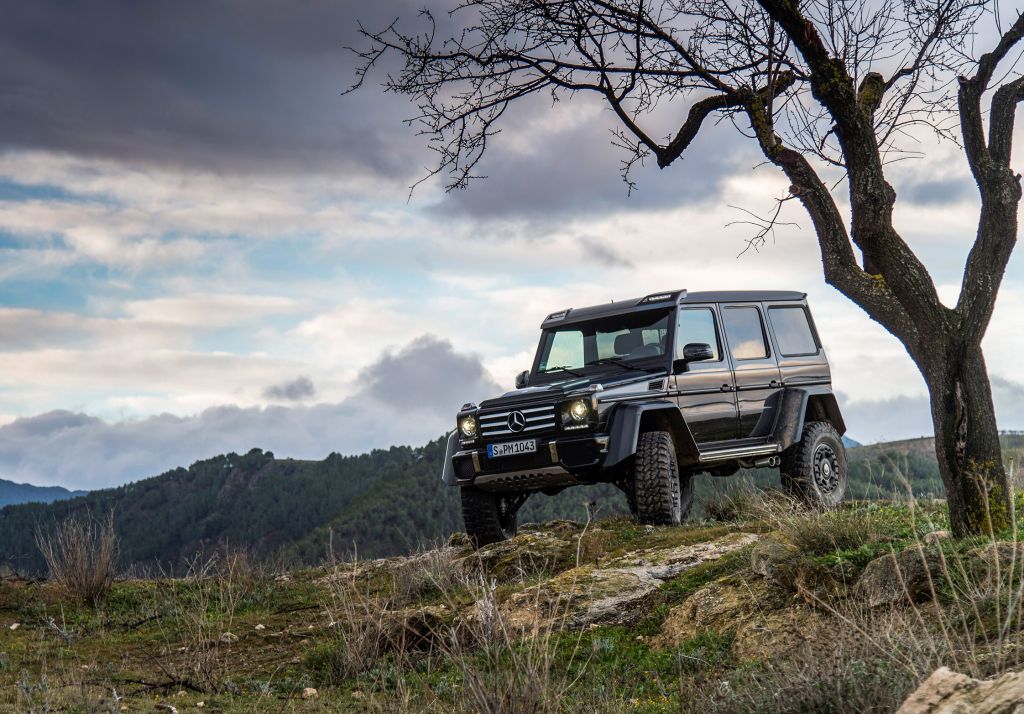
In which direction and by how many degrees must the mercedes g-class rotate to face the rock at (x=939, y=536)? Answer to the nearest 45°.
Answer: approximately 90° to its left

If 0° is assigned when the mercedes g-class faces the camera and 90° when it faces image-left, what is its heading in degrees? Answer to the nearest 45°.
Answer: approximately 45°

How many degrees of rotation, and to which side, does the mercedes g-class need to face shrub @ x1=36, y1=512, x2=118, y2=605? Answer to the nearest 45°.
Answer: approximately 45° to its right

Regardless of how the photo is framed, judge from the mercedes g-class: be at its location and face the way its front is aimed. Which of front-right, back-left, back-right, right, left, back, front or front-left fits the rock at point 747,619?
front-left
